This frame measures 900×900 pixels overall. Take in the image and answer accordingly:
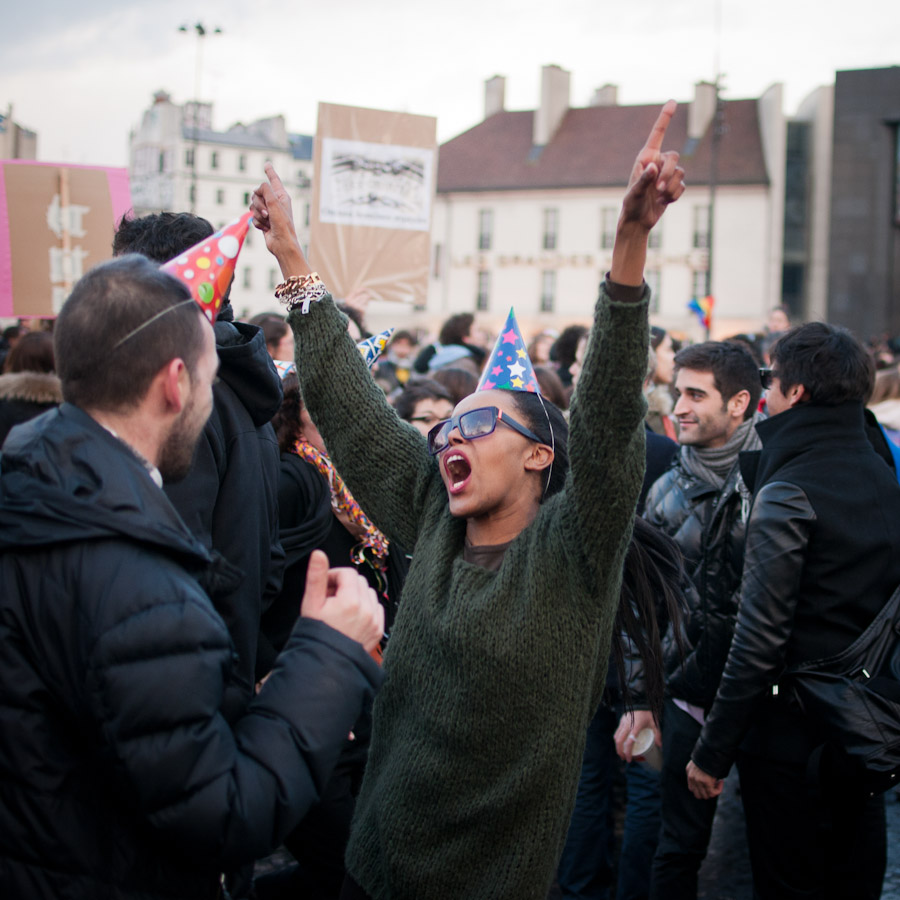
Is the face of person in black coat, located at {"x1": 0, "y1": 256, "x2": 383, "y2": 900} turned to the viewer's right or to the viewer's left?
to the viewer's right

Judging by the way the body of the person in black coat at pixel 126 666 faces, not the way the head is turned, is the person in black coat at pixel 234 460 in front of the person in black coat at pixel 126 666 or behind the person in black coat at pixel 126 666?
in front

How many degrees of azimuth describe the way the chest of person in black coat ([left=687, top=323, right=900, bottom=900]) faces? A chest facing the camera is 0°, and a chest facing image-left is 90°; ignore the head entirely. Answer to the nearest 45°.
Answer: approximately 135°

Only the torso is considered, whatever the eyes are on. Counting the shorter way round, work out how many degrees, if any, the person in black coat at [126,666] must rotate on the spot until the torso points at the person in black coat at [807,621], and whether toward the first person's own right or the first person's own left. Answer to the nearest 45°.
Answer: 0° — they already face them

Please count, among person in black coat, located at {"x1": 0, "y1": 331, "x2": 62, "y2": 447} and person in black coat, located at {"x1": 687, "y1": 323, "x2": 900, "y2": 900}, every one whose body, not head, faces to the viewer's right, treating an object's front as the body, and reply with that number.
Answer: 0

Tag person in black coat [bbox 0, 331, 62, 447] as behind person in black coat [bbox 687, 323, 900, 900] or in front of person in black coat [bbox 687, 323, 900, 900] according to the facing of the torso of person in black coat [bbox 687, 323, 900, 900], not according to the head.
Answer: in front

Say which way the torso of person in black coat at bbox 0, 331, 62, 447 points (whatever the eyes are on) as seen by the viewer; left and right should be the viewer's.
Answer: facing away from the viewer

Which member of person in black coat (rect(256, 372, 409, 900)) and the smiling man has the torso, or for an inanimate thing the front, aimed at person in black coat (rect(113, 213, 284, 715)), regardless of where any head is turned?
the smiling man

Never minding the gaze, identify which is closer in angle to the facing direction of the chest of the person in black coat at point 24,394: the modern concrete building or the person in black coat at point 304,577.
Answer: the modern concrete building

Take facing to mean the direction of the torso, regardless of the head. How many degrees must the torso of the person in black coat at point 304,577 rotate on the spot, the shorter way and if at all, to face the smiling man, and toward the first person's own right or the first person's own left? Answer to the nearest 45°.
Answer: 0° — they already face them

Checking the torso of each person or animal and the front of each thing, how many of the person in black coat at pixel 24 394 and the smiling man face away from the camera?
1

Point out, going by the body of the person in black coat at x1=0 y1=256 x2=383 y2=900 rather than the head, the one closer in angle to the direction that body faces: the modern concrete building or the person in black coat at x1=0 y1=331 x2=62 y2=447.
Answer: the modern concrete building

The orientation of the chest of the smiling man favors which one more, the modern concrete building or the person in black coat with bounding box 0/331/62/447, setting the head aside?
the person in black coat

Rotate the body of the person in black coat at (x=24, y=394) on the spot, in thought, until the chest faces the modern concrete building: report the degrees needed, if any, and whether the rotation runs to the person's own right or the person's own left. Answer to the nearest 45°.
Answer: approximately 45° to the person's own right
